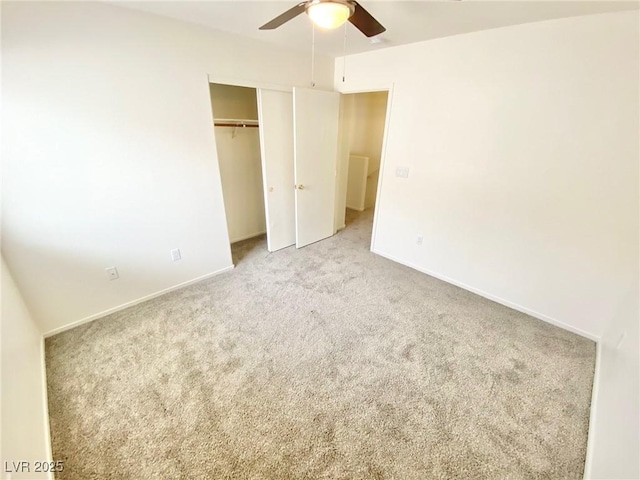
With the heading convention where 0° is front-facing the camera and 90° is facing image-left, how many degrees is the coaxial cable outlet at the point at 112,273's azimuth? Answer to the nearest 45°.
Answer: approximately 315°

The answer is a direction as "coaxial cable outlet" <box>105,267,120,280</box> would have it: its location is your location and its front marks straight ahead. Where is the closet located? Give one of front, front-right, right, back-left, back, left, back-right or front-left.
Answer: front-left

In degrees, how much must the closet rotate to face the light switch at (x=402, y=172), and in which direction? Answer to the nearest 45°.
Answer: approximately 45° to its left

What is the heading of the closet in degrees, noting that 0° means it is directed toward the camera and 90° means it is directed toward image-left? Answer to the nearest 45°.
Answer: approximately 315°

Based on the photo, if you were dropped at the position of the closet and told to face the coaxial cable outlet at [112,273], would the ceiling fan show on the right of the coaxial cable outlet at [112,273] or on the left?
left

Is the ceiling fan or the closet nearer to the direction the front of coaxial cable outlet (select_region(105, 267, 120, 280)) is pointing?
the ceiling fan

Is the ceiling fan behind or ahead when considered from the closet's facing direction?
ahead
